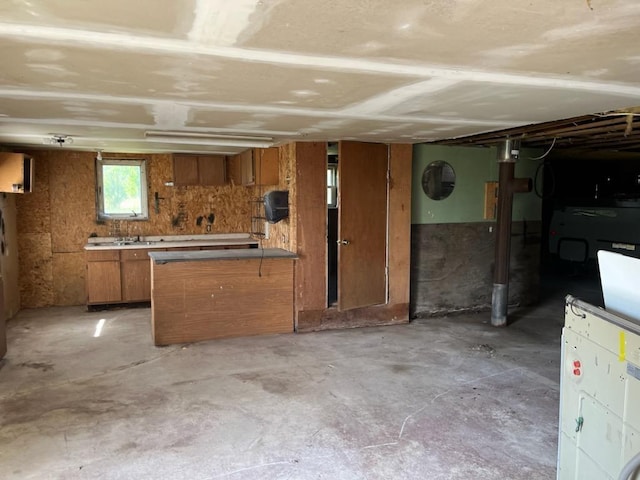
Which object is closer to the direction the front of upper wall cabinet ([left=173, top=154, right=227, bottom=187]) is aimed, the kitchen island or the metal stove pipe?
the kitchen island

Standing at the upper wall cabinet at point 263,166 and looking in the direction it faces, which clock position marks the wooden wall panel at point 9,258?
The wooden wall panel is roughly at 2 o'clock from the upper wall cabinet.

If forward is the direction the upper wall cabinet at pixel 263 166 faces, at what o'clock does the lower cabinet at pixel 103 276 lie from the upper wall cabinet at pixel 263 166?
The lower cabinet is roughly at 2 o'clock from the upper wall cabinet.

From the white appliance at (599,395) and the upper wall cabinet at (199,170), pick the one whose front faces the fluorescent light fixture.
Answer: the upper wall cabinet

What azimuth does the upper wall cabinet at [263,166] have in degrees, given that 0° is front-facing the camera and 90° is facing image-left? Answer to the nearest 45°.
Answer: approximately 45°

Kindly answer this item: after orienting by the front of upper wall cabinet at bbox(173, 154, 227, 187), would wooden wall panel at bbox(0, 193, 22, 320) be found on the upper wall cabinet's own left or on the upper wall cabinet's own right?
on the upper wall cabinet's own right

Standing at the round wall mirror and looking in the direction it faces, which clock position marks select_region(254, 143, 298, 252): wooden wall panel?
The wooden wall panel is roughly at 2 o'clock from the round wall mirror.

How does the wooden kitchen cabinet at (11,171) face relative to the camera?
to the viewer's right

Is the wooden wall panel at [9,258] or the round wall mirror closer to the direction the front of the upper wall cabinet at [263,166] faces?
the wooden wall panel
